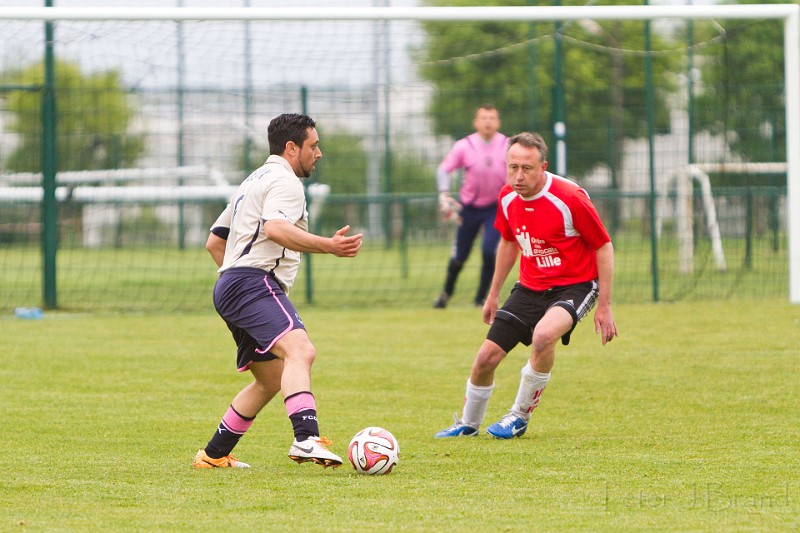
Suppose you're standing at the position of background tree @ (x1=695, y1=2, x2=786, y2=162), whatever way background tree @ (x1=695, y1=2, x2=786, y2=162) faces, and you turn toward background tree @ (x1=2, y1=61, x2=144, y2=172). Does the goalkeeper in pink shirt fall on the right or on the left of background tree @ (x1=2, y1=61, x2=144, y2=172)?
left

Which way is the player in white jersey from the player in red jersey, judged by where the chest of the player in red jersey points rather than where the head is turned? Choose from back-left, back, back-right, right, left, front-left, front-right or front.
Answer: front

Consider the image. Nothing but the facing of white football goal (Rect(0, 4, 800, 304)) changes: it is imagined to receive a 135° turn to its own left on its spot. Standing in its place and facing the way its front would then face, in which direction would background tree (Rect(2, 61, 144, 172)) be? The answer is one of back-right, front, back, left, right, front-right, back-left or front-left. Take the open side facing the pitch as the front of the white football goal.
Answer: left

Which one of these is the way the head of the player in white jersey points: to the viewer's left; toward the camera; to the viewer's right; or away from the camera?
to the viewer's right

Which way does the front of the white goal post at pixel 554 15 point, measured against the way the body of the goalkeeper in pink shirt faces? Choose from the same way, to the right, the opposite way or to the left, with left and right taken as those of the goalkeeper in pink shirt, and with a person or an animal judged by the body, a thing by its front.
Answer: the same way

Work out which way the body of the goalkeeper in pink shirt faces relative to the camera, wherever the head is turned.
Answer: toward the camera

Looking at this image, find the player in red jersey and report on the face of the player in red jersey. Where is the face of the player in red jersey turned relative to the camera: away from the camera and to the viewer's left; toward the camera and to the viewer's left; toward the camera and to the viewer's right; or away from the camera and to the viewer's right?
toward the camera and to the viewer's left

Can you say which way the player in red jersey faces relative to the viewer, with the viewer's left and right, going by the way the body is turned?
facing the viewer and to the left of the viewer

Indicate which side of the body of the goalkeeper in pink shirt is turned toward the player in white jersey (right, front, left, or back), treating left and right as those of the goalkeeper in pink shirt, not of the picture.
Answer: front

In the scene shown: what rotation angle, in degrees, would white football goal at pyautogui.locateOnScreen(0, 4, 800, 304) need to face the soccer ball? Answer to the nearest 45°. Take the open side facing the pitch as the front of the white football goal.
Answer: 0° — it already faces it

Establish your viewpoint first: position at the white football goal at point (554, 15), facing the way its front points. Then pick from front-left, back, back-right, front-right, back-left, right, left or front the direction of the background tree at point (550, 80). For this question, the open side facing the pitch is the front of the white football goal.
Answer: back

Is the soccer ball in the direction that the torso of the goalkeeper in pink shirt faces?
yes
